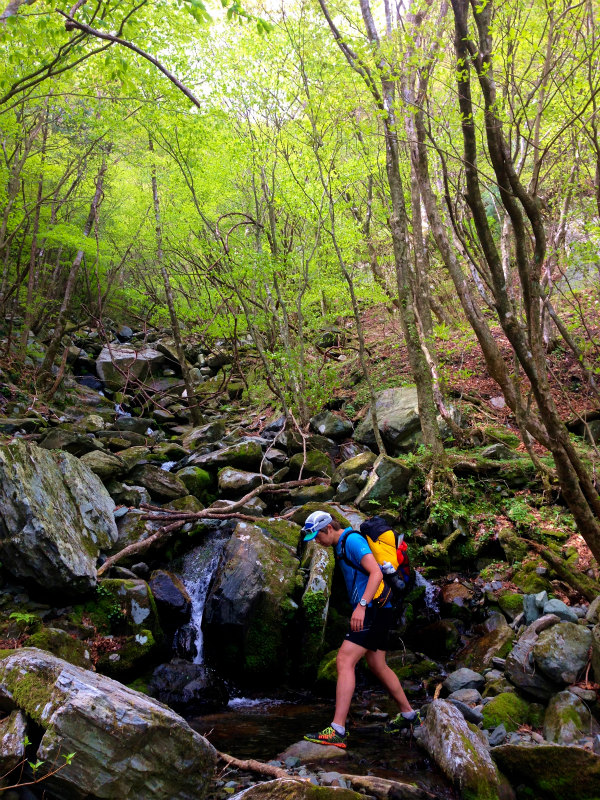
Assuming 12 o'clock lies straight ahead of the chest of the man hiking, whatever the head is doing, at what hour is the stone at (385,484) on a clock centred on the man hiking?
The stone is roughly at 3 o'clock from the man hiking.

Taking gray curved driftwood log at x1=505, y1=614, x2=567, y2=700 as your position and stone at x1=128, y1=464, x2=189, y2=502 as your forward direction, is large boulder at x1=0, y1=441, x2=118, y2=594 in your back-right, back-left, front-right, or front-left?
front-left

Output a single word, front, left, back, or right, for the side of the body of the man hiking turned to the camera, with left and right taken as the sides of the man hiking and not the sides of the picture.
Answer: left

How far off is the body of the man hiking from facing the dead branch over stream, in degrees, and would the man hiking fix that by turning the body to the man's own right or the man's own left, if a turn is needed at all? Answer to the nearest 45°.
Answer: approximately 45° to the man's own right

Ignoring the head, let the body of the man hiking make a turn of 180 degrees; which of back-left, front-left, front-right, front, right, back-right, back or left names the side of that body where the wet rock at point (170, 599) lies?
back-left

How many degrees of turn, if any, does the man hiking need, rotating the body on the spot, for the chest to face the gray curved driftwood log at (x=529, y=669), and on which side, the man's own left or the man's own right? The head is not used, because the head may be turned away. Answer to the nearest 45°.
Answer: approximately 180°

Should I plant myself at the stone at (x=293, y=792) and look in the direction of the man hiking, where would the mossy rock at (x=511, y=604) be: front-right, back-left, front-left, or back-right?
front-right

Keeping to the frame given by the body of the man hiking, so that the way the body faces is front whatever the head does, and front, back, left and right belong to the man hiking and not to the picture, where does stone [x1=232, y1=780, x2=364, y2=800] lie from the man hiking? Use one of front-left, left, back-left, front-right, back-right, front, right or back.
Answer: left

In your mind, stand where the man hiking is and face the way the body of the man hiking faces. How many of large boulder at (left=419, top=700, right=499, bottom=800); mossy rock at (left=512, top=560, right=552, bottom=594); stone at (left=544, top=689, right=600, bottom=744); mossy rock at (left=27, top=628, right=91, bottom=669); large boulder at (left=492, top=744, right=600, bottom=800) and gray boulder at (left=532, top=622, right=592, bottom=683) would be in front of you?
1

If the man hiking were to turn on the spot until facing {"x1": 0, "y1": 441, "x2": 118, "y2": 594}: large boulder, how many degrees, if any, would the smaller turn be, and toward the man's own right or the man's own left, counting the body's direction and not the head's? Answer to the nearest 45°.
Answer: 0° — they already face it

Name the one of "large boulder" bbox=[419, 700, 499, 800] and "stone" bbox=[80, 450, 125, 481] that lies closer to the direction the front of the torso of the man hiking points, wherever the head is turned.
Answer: the stone

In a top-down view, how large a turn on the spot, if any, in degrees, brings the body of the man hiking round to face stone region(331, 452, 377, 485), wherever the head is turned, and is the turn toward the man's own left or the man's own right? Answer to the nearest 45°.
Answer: approximately 90° to the man's own right

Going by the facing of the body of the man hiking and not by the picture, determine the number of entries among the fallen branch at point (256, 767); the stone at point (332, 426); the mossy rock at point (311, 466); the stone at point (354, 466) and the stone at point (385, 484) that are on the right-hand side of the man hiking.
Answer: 4

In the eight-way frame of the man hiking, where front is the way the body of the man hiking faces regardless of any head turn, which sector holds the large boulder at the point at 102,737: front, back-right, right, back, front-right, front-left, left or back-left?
front-left

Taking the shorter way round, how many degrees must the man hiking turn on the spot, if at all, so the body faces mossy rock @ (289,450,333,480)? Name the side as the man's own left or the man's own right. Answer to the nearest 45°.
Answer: approximately 90° to the man's own right
